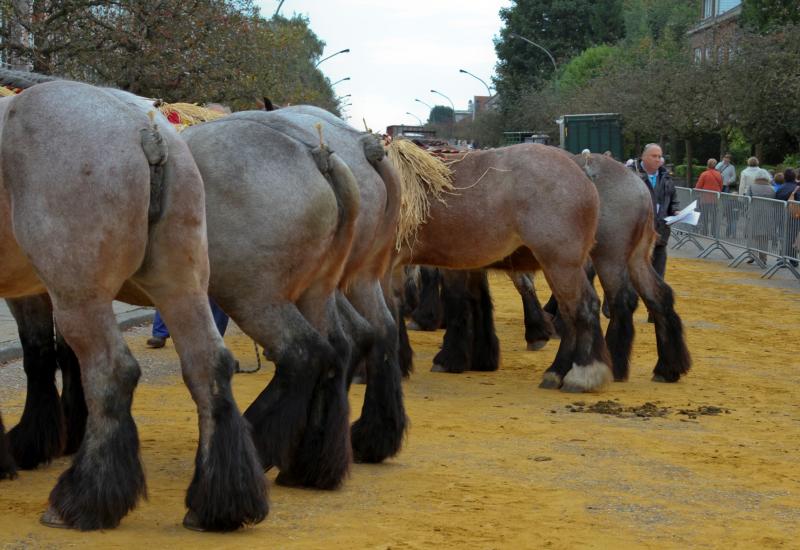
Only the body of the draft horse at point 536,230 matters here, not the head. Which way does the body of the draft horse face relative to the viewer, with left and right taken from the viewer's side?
facing to the left of the viewer

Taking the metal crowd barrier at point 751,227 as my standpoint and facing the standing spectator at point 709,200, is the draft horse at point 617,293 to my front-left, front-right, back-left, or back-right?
back-left

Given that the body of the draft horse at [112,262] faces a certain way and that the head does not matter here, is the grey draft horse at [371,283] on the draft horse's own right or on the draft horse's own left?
on the draft horse's own right

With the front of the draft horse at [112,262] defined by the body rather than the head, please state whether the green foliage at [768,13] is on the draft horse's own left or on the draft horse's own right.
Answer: on the draft horse's own right

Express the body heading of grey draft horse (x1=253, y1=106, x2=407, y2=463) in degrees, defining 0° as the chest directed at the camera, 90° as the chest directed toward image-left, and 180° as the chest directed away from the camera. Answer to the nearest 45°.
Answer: approximately 135°

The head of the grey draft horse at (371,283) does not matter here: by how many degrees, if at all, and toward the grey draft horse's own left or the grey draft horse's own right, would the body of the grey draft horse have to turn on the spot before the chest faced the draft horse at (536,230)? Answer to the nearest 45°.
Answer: approximately 90° to the grey draft horse's own right

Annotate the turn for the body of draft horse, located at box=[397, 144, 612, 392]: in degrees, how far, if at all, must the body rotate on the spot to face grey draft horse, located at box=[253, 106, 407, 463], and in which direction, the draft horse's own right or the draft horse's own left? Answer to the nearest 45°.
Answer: approximately 90° to the draft horse's own left

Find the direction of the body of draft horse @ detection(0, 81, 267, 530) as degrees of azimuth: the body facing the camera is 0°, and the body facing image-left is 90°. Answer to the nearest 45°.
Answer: approximately 135°

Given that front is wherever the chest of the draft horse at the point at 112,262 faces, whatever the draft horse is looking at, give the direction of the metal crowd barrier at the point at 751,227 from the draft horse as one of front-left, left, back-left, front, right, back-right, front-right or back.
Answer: right
